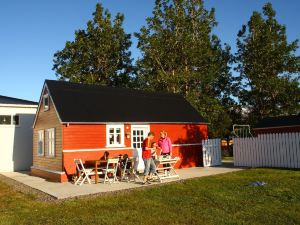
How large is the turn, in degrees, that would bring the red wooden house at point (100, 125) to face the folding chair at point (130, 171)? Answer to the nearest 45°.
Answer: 0° — it already faces it

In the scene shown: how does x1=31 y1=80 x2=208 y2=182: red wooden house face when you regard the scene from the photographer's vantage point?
facing the viewer and to the right of the viewer

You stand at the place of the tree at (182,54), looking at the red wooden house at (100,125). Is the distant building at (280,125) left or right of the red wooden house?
left

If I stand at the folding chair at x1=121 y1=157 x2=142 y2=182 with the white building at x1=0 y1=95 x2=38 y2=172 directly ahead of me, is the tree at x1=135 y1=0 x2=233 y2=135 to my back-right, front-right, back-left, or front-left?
front-right

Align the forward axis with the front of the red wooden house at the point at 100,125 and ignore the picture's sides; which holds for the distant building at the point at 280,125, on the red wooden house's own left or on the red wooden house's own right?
on the red wooden house's own left

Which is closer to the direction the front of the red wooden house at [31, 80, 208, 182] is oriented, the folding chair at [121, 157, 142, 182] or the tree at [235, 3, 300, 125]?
the folding chair

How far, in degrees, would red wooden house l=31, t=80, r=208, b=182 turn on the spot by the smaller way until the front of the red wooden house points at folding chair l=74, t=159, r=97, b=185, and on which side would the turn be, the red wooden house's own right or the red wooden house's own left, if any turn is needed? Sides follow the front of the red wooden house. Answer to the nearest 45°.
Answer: approximately 45° to the red wooden house's own right

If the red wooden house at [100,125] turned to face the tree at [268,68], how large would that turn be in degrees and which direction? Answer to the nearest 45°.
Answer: approximately 90° to its left

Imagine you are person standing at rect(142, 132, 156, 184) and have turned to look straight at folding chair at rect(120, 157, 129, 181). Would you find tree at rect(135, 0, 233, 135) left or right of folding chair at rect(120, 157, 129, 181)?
right

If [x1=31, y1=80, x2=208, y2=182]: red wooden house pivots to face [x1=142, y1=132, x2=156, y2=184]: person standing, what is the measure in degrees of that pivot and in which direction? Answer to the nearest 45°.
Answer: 0° — it already faces them

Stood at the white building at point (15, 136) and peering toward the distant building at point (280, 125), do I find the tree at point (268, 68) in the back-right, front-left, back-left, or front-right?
front-left

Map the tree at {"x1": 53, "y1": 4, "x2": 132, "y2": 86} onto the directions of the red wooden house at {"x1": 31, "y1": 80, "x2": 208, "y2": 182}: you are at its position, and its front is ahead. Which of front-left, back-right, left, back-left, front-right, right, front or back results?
back-left

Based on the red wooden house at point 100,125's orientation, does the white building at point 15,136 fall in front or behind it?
behind

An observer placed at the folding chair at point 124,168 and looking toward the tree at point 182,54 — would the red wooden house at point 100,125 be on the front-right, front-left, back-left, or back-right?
front-left
